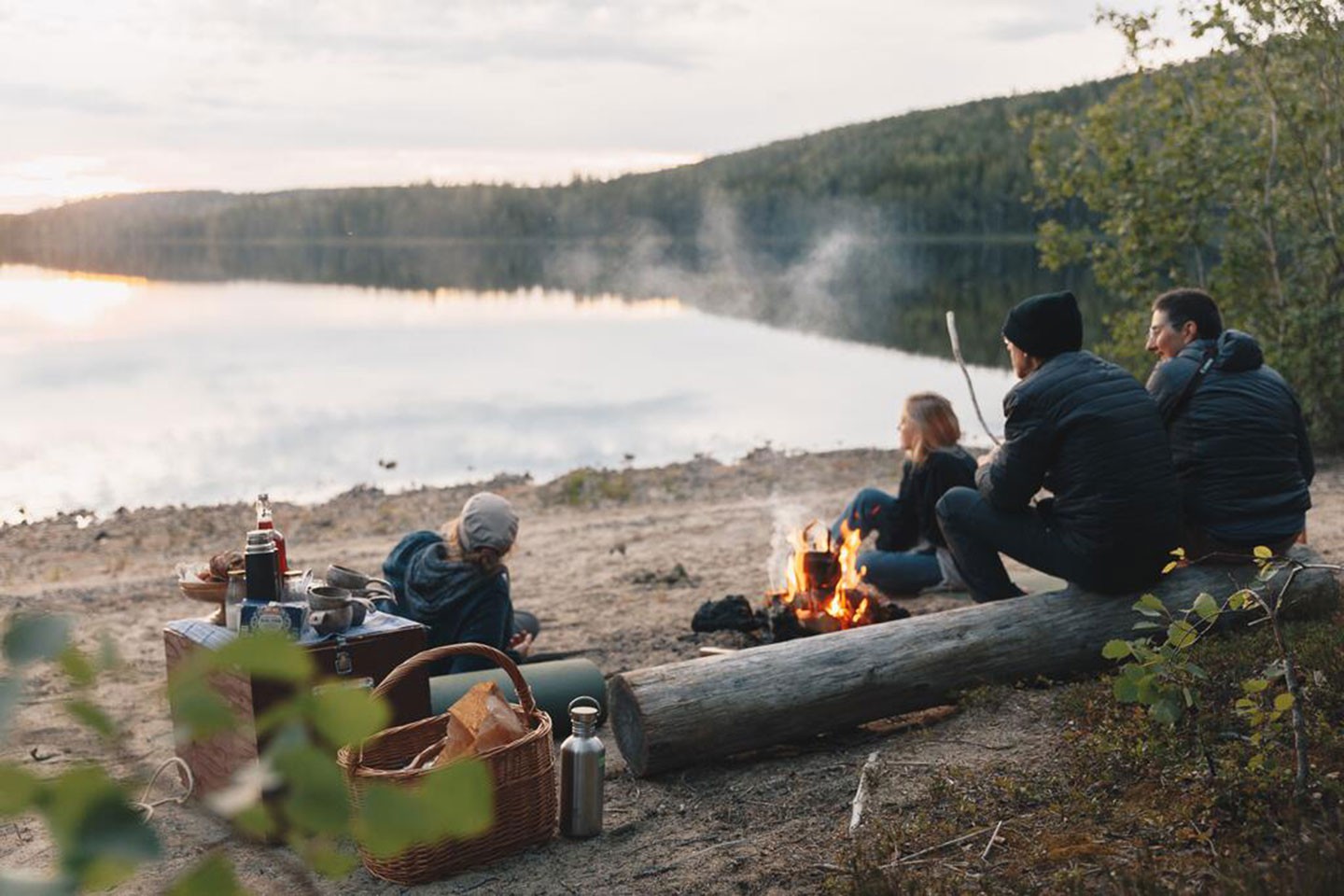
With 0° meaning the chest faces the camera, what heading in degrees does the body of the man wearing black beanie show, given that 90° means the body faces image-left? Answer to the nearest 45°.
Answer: approximately 135°

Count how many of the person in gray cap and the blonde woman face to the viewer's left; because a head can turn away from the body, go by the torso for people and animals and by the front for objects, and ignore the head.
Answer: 1

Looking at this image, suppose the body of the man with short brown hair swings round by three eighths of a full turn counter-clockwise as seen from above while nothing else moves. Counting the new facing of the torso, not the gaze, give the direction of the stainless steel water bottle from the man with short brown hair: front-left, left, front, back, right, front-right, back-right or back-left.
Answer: front-right

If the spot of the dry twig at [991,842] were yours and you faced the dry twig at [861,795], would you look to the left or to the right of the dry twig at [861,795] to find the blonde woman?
right

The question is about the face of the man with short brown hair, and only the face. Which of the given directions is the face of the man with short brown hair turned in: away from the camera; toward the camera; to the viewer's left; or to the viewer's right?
to the viewer's left

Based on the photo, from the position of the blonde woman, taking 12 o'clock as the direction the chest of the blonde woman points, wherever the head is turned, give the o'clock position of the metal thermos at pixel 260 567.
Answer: The metal thermos is roughly at 10 o'clock from the blonde woman.

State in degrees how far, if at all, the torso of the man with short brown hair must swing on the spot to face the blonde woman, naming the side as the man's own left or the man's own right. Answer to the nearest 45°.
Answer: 0° — they already face them

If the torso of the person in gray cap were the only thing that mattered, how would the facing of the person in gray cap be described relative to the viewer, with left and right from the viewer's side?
facing away from the viewer and to the right of the viewer

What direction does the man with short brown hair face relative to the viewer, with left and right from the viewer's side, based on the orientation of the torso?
facing away from the viewer and to the left of the viewer

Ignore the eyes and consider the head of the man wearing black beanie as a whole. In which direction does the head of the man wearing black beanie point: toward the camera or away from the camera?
away from the camera

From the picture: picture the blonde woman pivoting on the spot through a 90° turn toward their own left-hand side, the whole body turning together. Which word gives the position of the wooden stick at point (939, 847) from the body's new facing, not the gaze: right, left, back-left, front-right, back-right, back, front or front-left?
front

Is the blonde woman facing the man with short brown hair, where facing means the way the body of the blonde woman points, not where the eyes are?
no

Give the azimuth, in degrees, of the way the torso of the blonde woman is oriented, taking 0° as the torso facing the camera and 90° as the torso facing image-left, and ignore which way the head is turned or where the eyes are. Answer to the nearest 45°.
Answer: approximately 90°

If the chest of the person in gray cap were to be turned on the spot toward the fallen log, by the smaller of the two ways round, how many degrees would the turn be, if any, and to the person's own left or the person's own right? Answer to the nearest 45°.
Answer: approximately 90° to the person's own right

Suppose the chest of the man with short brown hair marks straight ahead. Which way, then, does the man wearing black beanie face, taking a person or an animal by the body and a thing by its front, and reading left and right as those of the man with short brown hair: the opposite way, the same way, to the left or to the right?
the same way
